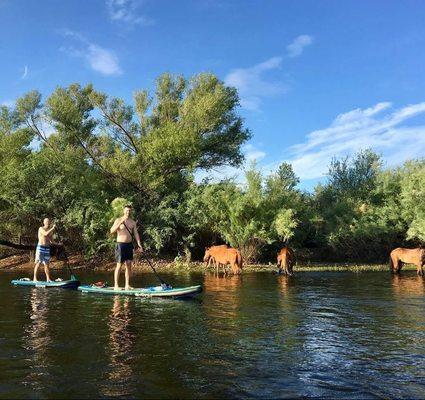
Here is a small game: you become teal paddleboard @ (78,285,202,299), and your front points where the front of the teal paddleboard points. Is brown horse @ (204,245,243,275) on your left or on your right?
on your left

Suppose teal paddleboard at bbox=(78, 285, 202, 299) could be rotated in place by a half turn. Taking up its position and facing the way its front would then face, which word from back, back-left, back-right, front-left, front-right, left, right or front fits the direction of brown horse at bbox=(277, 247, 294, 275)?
back-right

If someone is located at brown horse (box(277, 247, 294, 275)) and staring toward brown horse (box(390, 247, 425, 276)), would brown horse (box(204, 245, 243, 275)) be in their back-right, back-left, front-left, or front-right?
back-left

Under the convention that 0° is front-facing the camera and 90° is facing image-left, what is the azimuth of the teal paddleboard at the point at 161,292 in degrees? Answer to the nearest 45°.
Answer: approximately 270°
